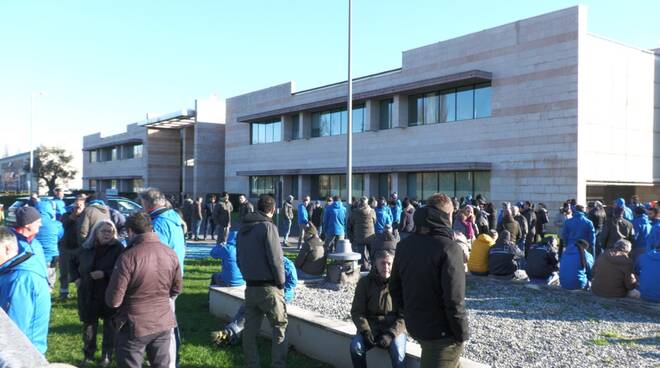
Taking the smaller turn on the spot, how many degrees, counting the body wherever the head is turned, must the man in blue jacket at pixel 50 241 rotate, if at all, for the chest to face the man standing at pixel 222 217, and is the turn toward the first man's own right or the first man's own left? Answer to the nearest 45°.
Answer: approximately 45° to the first man's own right

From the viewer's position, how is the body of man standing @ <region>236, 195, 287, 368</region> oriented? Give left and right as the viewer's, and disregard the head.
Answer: facing away from the viewer and to the right of the viewer

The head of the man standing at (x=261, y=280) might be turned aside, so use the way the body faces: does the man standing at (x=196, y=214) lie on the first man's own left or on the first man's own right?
on the first man's own left

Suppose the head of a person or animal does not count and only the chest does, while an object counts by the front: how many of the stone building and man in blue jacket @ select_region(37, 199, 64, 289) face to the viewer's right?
0

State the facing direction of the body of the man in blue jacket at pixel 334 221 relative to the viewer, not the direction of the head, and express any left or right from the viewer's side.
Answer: facing away from the viewer

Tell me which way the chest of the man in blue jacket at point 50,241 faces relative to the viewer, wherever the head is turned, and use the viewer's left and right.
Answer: facing away from the viewer

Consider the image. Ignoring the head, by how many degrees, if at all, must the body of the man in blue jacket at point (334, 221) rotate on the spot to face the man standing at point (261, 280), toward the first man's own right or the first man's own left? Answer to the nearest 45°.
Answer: approximately 180°

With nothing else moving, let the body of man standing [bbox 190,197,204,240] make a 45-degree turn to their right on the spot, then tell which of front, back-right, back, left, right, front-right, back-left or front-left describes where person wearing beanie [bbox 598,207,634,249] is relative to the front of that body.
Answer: front
